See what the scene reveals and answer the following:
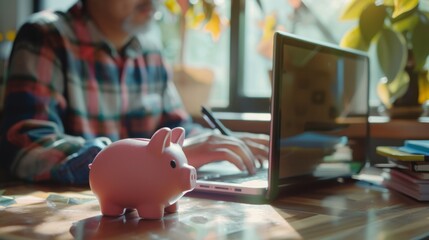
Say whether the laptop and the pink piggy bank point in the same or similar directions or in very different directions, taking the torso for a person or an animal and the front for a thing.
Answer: very different directions

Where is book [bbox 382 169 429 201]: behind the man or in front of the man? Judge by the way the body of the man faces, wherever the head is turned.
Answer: in front

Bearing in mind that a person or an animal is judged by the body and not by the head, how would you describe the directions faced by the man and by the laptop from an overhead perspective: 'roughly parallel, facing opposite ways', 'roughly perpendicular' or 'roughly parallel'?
roughly parallel, facing opposite ways

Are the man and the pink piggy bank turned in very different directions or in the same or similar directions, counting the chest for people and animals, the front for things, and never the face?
same or similar directions

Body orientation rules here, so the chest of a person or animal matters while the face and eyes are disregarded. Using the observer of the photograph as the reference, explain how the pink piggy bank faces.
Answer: facing the viewer and to the right of the viewer

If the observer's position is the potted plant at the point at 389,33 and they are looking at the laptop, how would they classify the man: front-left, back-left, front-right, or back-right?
front-right

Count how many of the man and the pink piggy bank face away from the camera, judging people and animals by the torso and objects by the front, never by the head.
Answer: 0

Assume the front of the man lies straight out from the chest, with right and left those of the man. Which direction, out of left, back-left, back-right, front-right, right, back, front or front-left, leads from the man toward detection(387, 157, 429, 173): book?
front

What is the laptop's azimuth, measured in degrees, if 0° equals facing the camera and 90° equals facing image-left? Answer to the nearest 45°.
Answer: approximately 135°
